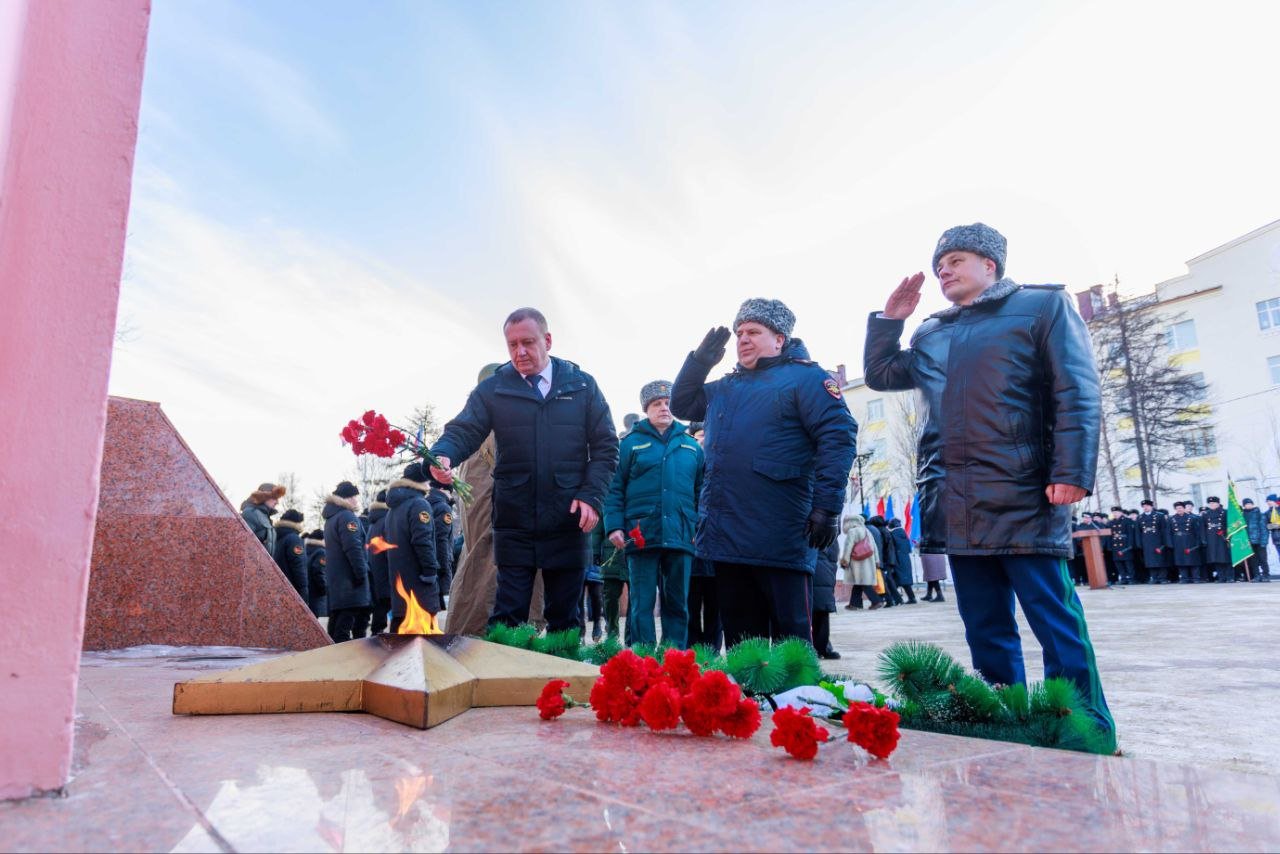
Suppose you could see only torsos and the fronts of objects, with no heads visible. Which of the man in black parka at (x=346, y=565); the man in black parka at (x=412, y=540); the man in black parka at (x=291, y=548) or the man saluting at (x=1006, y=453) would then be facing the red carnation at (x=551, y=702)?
the man saluting

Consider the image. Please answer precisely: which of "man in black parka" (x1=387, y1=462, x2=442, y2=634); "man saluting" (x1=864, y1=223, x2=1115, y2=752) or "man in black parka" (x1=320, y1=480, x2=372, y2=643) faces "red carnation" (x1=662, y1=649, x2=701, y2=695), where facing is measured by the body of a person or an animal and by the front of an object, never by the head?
the man saluting

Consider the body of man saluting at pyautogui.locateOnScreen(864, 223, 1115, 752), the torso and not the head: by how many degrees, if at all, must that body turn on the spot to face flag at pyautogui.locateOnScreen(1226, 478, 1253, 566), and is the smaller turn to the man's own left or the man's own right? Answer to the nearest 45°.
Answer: approximately 135° to the man's own right

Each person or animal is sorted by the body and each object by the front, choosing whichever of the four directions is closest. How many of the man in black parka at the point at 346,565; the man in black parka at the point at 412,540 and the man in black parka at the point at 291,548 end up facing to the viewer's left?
0

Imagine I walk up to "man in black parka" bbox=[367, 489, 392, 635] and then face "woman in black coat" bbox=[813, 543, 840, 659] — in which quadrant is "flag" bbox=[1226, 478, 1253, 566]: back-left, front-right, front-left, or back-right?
front-left

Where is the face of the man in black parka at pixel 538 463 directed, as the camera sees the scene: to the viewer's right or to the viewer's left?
to the viewer's left

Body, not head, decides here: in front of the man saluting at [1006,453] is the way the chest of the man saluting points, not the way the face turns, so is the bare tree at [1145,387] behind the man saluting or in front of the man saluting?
behind

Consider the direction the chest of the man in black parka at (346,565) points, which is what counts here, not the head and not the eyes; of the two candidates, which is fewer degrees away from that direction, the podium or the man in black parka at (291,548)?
the podium

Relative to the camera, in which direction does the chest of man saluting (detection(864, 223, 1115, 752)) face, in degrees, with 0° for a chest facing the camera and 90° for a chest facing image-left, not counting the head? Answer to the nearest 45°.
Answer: approximately 45°

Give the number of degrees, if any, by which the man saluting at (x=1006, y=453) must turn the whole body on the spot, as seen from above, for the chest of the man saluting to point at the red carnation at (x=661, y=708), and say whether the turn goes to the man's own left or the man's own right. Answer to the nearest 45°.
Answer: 0° — they already face it

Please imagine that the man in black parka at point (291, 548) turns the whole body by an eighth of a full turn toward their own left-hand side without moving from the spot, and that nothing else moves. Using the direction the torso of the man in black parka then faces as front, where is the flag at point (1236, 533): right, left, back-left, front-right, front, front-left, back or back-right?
right
